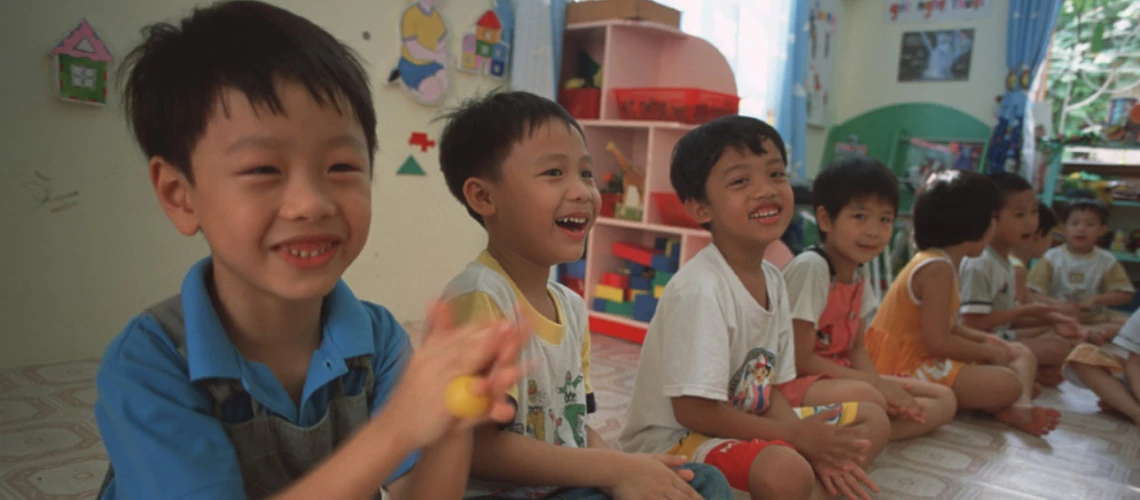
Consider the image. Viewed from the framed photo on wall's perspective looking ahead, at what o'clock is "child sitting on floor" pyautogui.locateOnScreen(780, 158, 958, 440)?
The child sitting on floor is roughly at 12 o'clock from the framed photo on wall.

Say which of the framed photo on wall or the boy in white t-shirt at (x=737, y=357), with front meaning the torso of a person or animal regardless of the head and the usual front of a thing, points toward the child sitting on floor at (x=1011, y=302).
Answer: the framed photo on wall

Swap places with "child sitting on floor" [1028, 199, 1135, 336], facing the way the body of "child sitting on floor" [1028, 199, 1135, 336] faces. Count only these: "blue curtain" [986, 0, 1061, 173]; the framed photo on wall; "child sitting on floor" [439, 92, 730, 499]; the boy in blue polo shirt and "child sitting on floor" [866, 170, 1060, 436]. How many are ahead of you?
3

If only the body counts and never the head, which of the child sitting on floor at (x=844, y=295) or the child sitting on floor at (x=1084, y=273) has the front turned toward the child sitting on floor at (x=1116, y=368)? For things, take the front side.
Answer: the child sitting on floor at (x=1084, y=273)

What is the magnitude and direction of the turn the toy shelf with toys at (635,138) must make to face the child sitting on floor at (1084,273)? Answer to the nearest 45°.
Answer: approximately 90° to its left
